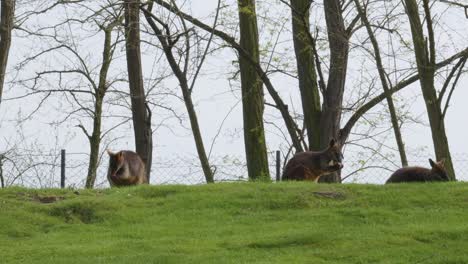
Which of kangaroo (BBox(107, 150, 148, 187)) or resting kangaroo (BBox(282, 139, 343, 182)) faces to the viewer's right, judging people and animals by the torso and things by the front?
the resting kangaroo

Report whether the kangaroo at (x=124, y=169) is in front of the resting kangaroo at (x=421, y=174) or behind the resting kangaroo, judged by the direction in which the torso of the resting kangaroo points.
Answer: behind

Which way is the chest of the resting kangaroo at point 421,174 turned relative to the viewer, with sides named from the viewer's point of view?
facing to the right of the viewer

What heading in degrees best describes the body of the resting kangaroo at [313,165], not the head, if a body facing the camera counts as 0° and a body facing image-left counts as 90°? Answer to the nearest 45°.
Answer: approximately 270°

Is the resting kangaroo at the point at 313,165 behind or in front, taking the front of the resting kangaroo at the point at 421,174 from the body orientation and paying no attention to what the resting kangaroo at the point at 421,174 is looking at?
behind

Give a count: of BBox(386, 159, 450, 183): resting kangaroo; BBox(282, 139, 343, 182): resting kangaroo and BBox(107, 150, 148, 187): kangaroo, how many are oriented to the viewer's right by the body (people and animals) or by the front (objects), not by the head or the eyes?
2

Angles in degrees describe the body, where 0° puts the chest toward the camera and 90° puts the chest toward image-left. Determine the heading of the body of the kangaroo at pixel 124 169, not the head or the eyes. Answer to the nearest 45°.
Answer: approximately 45°

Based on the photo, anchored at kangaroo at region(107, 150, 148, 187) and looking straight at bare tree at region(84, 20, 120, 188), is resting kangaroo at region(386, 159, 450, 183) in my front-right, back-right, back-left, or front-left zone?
back-right
